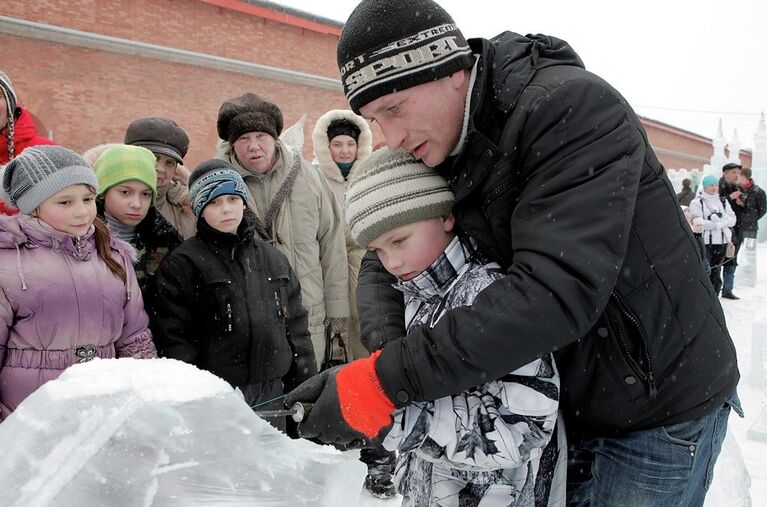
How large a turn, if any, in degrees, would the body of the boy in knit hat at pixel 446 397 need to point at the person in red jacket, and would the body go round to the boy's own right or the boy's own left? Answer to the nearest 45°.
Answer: approximately 90° to the boy's own right

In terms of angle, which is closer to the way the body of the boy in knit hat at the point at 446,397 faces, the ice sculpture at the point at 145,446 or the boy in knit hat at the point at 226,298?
the ice sculpture

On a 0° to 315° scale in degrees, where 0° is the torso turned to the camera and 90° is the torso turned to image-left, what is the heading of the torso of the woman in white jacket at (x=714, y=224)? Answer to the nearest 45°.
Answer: approximately 0°

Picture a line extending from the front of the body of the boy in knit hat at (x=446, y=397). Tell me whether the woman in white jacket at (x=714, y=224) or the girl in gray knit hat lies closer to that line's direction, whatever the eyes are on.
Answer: the girl in gray knit hat

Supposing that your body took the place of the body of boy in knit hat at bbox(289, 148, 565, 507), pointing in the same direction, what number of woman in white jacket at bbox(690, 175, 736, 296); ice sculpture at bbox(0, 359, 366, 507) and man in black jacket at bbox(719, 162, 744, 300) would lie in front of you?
1

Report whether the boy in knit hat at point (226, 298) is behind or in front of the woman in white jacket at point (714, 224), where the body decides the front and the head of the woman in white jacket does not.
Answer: in front

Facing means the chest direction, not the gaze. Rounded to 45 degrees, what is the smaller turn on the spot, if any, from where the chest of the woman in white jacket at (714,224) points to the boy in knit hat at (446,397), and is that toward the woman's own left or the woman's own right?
0° — they already face them
